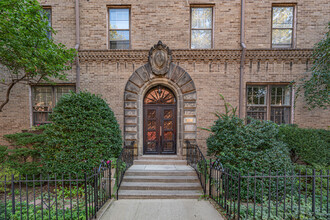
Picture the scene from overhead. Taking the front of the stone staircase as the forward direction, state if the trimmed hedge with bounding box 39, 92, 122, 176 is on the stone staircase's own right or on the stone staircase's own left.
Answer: on the stone staircase's own right

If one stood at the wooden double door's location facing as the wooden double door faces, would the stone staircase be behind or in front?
in front

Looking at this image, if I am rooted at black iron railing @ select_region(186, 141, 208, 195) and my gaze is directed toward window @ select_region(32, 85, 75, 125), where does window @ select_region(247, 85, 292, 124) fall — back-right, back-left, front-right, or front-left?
back-right

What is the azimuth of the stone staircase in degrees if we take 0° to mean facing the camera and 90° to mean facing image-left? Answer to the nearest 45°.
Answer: approximately 0°

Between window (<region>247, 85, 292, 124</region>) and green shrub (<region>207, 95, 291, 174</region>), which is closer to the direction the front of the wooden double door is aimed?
the green shrub

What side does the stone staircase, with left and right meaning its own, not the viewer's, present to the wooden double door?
back

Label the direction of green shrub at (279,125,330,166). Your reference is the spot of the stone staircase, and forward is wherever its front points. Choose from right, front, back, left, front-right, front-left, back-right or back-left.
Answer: left

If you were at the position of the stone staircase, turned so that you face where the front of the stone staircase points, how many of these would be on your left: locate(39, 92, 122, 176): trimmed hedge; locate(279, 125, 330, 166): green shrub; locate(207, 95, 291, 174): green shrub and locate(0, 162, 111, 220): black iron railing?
2

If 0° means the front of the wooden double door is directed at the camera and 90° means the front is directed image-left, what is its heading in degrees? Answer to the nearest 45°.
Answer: approximately 0°

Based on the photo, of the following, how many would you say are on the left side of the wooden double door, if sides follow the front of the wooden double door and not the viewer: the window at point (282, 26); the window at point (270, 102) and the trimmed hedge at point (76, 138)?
2

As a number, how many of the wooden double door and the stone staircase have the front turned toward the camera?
2

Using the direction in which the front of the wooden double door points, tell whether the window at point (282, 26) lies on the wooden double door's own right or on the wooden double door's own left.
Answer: on the wooden double door's own left

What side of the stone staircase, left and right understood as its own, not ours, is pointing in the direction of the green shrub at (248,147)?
left
